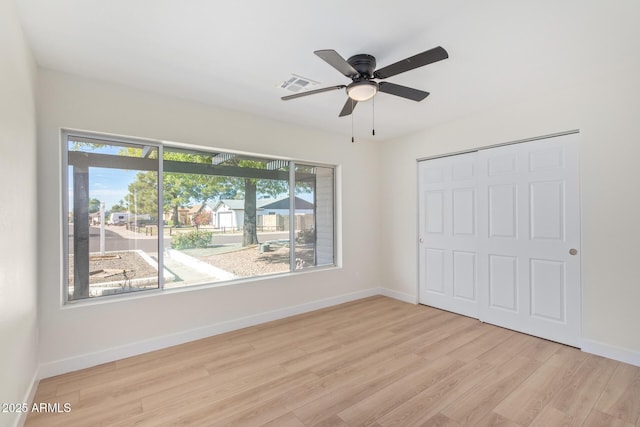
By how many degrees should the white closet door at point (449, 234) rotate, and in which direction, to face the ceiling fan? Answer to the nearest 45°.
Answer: approximately 45° to its left

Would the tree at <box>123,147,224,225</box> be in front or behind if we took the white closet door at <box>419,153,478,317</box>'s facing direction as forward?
in front

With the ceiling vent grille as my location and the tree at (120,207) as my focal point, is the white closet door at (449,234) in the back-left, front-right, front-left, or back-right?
back-right

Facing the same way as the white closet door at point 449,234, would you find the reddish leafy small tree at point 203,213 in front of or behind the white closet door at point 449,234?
behind

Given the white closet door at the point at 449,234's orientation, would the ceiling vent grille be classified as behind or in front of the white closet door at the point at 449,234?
in front

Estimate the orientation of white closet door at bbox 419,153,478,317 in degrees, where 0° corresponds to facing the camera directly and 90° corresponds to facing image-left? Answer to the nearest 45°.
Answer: approximately 45°

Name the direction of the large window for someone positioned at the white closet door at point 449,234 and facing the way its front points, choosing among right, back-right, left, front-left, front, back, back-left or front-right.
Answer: front
